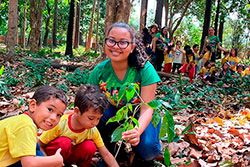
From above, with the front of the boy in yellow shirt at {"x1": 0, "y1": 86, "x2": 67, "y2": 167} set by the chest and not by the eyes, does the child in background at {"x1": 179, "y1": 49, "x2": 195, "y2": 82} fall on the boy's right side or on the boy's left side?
on the boy's left side

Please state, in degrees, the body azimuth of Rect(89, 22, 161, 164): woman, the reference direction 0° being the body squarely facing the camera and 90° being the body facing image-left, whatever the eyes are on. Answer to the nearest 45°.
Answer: approximately 0°

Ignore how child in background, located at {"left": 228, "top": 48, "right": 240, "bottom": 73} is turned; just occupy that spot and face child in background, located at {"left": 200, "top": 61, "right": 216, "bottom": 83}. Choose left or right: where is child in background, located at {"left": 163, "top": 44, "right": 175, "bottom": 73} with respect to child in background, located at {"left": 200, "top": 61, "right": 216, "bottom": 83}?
right

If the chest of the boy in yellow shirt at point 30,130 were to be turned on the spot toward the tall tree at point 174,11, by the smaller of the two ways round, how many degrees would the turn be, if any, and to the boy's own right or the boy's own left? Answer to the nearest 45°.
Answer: approximately 45° to the boy's own left

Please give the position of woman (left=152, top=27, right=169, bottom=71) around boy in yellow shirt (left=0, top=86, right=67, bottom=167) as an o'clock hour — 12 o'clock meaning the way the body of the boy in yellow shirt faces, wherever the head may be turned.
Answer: The woman is roughly at 10 o'clock from the boy in yellow shirt.

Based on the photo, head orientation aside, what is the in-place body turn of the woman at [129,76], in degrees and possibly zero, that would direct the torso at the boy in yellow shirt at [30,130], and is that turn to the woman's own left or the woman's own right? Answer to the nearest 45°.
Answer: approximately 45° to the woman's own right

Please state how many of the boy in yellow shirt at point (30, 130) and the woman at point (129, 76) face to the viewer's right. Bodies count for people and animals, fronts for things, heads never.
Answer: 1

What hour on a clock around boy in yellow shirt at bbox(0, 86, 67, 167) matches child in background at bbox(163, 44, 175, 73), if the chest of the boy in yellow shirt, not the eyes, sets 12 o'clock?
The child in background is roughly at 10 o'clock from the boy in yellow shirt.

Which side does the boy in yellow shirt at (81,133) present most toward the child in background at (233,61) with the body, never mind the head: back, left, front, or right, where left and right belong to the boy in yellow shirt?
left

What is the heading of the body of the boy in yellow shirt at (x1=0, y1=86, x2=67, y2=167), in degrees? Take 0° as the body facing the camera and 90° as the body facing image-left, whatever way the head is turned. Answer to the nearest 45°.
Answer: approximately 270°

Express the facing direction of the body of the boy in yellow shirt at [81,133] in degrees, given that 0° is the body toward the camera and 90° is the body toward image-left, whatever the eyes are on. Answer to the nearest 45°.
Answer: approximately 315°

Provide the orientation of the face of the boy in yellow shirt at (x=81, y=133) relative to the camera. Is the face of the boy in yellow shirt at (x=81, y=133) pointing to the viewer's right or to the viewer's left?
to the viewer's right
